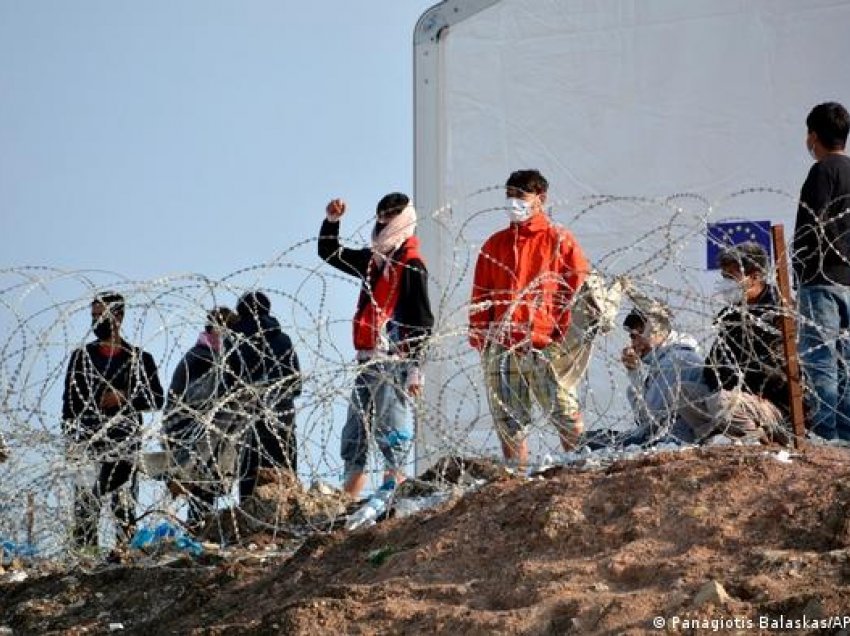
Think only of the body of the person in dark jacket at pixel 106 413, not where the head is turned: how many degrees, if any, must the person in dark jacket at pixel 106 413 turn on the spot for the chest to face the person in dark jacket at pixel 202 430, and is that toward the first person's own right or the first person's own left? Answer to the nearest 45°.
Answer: approximately 45° to the first person's own left

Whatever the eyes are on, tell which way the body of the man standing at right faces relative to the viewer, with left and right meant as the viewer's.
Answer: facing away from the viewer and to the left of the viewer

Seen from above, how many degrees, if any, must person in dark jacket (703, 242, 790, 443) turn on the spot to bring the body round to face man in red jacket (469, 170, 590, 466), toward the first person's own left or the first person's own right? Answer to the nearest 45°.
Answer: approximately 45° to the first person's own right

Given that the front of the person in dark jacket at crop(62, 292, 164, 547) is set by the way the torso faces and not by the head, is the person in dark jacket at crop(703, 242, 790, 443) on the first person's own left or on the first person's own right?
on the first person's own left

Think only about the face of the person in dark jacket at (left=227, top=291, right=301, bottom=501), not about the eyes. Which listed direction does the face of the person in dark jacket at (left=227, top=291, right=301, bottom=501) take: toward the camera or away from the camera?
away from the camera

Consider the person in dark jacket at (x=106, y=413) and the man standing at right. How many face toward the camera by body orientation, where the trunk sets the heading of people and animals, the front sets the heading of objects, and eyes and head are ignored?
1

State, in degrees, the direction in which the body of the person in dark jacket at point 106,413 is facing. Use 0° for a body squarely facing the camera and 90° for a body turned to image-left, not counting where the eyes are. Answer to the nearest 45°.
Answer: approximately 0°
